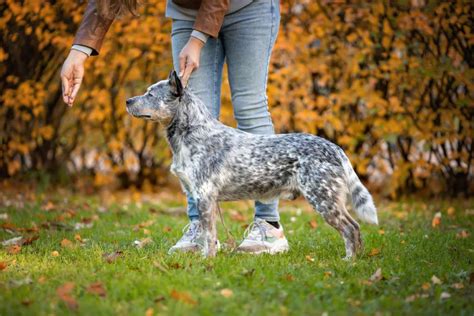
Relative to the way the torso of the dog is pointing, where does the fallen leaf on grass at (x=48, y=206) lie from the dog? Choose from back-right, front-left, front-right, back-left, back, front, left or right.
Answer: front-right

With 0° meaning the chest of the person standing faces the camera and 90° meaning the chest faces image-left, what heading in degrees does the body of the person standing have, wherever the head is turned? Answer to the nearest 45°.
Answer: approximately 45°

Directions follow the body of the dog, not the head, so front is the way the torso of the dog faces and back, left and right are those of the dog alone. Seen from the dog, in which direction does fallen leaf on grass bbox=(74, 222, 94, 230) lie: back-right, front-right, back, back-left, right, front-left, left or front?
front-right

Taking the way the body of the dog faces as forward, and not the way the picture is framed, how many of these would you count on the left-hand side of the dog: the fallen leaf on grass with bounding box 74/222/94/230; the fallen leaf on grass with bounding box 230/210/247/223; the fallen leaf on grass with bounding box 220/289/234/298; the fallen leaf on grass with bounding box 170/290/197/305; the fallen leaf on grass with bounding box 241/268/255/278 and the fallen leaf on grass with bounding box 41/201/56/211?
3

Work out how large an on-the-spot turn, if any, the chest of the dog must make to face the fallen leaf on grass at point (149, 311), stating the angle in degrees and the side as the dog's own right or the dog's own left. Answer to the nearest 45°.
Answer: approximately 90° to the dog's own left

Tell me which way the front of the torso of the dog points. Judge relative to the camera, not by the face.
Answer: to the viewer's left

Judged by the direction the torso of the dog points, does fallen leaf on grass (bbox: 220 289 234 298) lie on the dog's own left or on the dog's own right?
on the dog's own left

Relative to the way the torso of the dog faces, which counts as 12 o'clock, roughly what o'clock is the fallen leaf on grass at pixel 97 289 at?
The fallen leaf on grass is roughly at 10 o'clock from the dog.

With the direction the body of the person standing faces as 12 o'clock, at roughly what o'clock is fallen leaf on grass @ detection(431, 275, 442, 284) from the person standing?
The fallen leaf on grass is roughly at 9 o'clock from the person standing.
